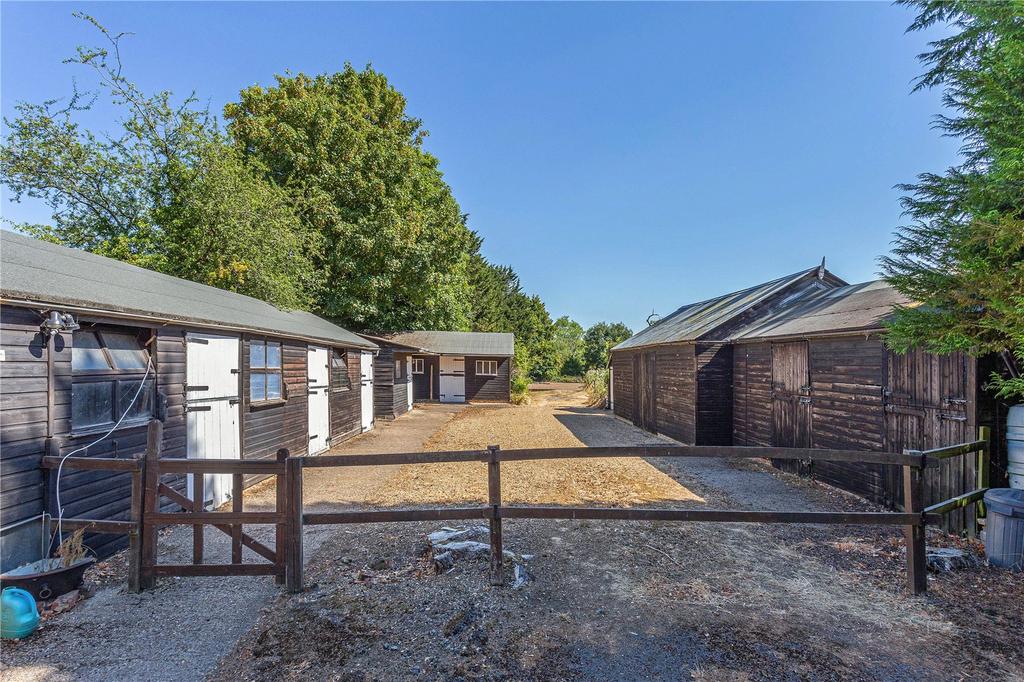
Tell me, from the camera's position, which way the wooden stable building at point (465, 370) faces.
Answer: facing the viewer

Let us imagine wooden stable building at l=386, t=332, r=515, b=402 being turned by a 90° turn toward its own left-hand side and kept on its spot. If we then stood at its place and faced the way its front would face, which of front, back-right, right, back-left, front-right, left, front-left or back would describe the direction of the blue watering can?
right

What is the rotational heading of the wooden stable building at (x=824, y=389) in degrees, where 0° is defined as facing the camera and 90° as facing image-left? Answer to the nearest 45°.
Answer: approximately 45°

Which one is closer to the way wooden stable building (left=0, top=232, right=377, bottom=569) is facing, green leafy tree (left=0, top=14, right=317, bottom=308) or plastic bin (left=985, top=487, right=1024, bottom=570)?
the plastic bin

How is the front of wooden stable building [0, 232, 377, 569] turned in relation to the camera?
facing the viewer and to the right of the viewer

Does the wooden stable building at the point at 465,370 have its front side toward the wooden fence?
yes

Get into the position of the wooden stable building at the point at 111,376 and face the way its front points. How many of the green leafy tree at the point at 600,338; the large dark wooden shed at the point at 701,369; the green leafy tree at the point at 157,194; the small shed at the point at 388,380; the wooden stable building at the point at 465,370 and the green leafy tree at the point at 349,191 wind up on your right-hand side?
0

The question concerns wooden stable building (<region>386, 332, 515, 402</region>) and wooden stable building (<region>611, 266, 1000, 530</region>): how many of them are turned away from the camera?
0

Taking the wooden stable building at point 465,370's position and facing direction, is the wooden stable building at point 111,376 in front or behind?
in front

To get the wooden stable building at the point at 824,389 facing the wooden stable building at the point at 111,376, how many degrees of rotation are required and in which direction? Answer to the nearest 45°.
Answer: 0° — it already faces it

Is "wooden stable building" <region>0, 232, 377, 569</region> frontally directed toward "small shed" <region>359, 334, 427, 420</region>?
no

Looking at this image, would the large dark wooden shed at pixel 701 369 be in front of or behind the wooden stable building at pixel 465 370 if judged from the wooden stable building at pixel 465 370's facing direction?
in front

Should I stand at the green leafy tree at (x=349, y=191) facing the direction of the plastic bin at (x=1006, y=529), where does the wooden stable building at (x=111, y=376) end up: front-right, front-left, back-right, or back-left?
front-right

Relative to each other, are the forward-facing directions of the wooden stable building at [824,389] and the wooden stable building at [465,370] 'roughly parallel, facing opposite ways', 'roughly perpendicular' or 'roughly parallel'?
roughly perpendicular
